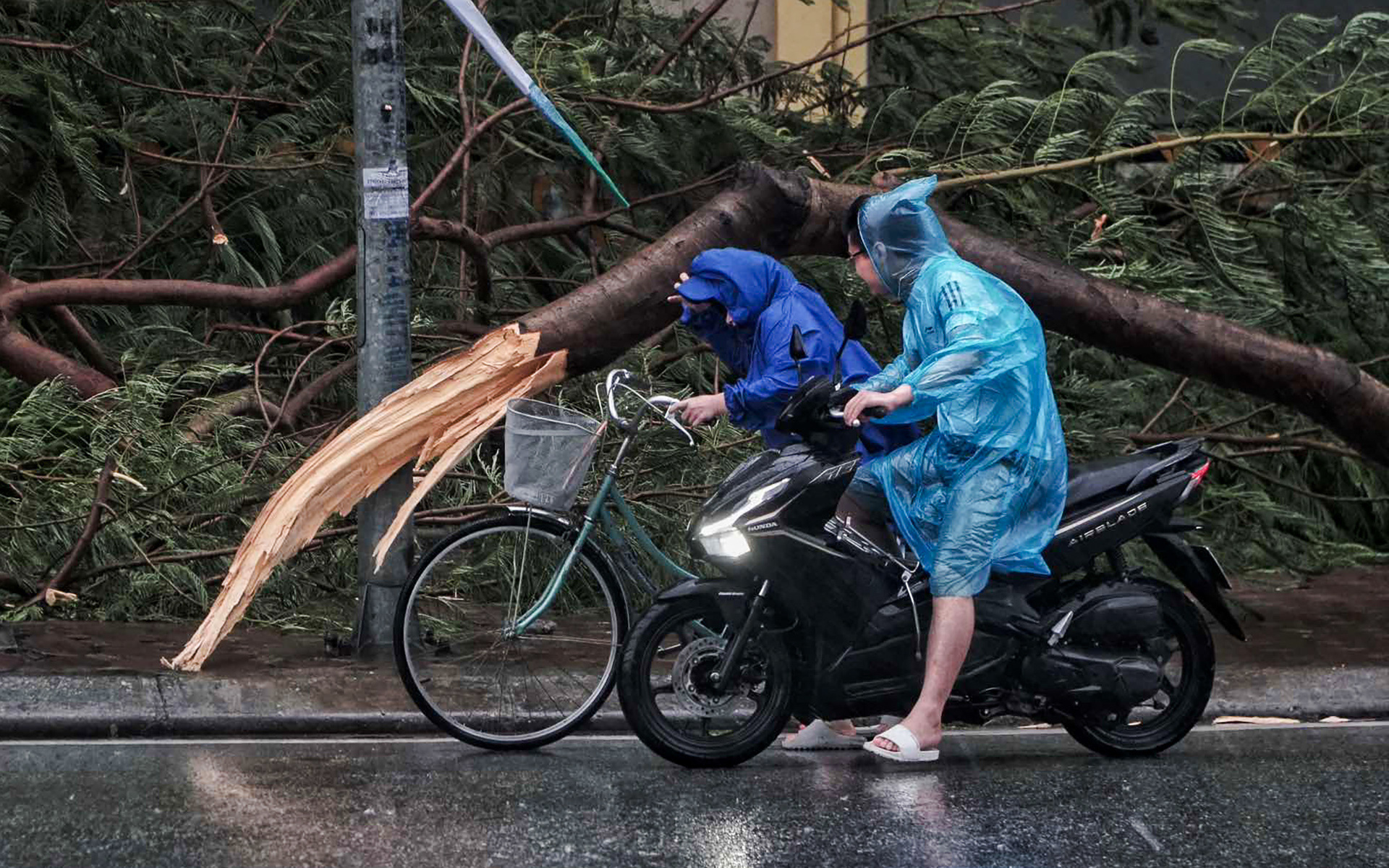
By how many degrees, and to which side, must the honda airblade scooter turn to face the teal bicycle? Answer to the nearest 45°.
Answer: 0° — it already faces it

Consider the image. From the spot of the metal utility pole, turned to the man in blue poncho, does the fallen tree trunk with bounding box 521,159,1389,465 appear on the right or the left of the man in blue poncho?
left

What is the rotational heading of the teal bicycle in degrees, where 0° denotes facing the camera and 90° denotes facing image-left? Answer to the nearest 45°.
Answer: approximately 90°

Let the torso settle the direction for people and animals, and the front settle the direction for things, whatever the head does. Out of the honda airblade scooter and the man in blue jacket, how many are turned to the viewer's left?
2

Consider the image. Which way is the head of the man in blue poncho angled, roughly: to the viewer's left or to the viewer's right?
to the viewer's left

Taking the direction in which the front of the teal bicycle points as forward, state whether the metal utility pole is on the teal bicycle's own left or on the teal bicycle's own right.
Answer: on the teal bicycle's own right

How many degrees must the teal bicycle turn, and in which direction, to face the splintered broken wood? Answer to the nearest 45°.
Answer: approximately 45° to its right

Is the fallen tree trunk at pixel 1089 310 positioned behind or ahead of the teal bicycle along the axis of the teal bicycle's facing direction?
behind

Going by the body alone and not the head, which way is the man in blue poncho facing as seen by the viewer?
to the viewer's left

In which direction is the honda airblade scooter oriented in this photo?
to the viewer's left

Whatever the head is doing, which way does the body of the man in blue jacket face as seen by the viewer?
to the viewer's left
